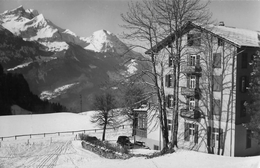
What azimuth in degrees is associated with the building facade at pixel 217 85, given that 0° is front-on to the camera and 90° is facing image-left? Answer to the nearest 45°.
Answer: approximately 45°

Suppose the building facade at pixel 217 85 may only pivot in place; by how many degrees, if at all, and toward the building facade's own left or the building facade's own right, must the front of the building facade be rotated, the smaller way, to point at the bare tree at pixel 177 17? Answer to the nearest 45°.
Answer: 0° — it already faces it

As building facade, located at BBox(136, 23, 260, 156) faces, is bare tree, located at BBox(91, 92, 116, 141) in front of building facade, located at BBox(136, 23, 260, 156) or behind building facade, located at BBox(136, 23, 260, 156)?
in front

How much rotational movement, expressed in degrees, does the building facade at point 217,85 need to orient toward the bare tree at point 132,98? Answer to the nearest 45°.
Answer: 0° — it already faces it
